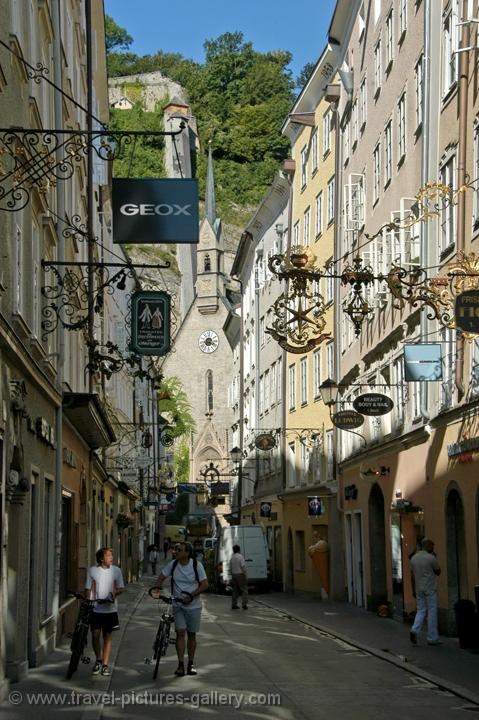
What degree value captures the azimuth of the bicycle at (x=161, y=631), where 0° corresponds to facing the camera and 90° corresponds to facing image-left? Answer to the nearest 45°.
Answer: approximately 0°

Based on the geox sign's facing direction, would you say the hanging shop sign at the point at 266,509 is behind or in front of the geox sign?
behind

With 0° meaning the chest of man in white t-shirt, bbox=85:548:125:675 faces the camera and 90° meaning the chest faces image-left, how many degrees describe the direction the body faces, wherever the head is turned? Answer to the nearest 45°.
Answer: approximately 0°

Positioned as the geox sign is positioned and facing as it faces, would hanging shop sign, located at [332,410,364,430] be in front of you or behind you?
behind

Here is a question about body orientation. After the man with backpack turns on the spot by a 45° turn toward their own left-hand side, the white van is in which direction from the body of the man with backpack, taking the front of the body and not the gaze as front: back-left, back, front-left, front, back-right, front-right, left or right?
back-left

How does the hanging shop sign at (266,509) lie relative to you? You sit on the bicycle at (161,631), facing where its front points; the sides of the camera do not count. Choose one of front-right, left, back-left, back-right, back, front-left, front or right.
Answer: back

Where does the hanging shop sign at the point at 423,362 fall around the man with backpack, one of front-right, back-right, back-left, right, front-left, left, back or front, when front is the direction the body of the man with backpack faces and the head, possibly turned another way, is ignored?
back-left

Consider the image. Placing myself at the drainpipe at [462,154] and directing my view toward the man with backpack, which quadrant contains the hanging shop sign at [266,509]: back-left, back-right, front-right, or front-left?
back-right
